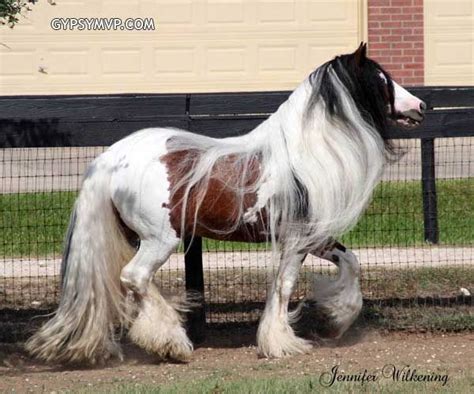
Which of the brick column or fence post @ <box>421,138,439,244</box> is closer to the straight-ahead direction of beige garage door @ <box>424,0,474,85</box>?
the fence post

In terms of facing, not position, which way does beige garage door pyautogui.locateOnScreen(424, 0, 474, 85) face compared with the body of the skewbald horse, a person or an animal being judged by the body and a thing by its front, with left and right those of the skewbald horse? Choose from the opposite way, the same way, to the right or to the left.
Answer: to the right

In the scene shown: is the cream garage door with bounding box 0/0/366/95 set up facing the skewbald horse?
yes

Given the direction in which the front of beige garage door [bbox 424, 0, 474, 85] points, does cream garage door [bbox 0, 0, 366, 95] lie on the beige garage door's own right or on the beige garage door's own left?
on the beige garage door's own right

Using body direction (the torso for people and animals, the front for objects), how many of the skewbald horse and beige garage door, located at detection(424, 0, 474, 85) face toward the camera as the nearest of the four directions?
1

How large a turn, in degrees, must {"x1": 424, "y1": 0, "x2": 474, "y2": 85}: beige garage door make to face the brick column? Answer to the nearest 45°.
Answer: approximately 45° to its right

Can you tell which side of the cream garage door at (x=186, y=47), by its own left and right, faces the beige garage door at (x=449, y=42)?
left

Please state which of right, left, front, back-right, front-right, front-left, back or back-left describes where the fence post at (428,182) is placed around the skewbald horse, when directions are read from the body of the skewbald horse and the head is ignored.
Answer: front-left

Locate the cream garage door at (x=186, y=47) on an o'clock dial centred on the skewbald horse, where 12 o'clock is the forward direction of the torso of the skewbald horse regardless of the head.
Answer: The cream garage door is roughly at 9 o'clock from the skewbald horse.

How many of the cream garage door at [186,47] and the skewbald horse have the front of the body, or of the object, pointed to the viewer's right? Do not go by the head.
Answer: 1

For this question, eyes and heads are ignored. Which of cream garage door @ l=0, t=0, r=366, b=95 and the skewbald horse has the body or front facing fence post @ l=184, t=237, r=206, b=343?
the cream garage door

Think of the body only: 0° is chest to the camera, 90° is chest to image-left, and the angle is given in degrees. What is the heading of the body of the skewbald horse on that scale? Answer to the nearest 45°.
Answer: approximately 270°
